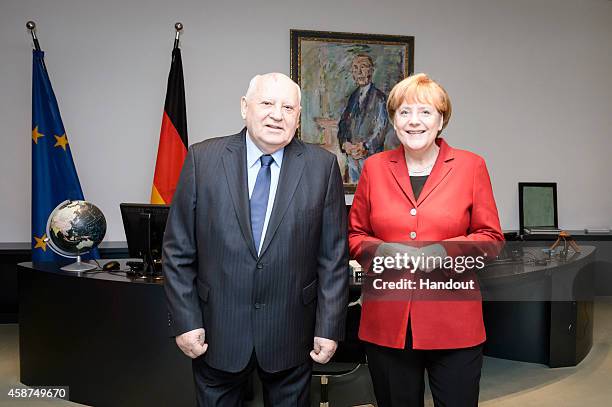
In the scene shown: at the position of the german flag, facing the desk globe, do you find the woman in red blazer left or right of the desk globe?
left

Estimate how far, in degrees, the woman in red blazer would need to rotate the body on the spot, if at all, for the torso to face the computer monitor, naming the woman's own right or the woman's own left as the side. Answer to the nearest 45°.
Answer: approximately 135° to the woman's own right

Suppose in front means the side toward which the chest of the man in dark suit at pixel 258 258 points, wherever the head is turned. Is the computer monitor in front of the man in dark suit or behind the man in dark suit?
behind

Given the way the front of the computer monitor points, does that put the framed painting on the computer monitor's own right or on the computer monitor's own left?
on the computer monitor's own right

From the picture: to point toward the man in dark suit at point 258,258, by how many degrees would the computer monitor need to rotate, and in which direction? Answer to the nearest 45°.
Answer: approximately 180°

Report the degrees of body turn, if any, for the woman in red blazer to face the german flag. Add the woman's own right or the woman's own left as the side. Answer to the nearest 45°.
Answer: approximately 135° to the woman's own right

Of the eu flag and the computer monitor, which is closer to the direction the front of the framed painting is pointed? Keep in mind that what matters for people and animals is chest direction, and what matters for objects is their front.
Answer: the computer monitor

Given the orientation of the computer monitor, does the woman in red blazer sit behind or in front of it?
behind

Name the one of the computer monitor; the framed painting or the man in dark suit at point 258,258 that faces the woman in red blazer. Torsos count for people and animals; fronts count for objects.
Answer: the framed painting

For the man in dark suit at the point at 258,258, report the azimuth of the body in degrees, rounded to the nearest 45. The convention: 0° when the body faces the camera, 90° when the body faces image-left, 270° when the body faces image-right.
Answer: approximately 0°
